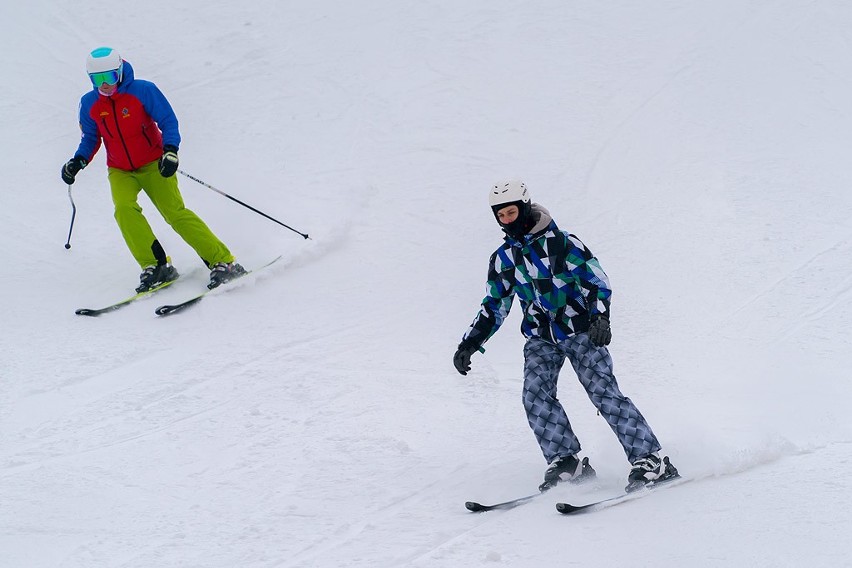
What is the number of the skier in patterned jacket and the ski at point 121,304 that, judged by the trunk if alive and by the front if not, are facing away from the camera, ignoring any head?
0

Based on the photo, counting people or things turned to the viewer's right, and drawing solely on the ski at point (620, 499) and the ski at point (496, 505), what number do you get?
0

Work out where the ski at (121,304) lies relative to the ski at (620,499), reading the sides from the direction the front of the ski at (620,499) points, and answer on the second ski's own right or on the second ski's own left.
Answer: on the second ski's own right

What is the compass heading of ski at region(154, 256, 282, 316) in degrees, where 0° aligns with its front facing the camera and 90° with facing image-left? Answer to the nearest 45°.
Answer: approximately 45°

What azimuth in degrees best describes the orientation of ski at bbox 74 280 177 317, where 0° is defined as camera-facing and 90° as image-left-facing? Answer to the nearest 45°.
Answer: approximately 45°

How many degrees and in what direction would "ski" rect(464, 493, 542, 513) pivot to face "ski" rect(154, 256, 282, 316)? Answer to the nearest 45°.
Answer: approximately 90° to its right

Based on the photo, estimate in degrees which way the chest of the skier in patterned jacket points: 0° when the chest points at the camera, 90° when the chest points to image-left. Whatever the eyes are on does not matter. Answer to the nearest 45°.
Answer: approximately 45°
